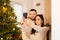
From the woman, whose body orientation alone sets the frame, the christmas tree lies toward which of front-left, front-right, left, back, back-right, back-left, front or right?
front-right

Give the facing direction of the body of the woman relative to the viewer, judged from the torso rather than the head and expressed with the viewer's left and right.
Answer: facing the viewer and to the left of the viewer
